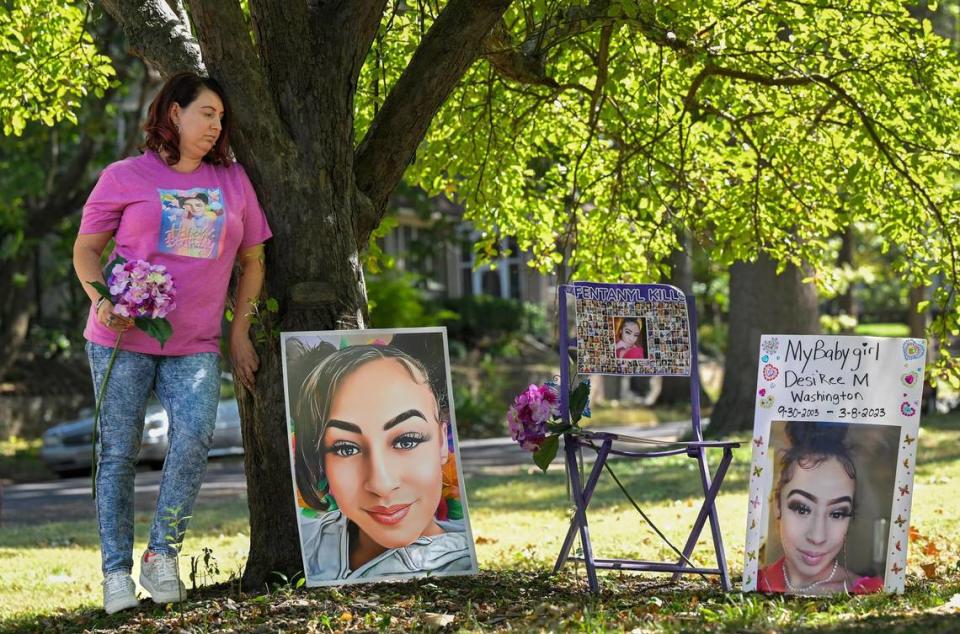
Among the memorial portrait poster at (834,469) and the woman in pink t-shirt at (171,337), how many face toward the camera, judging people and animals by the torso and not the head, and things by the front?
2

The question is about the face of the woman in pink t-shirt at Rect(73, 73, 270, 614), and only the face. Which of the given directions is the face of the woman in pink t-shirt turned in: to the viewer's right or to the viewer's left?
to the viewer's right

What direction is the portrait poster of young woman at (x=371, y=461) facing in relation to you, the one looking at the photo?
facing the viewer

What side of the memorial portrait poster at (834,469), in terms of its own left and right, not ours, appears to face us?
front

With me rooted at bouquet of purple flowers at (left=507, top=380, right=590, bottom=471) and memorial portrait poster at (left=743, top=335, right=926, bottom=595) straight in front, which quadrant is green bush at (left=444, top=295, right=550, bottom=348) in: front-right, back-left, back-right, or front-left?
back-left

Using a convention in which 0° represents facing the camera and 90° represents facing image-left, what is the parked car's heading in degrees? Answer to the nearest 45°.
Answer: approximately 45°

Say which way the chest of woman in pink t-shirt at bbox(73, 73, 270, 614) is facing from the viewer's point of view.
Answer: toward the camera

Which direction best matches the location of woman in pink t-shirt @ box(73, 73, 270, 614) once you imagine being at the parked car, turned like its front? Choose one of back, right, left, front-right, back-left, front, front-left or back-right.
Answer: front-left

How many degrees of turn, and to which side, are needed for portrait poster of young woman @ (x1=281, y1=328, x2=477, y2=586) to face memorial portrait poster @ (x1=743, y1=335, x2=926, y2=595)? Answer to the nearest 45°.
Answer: approximately 90° to its left

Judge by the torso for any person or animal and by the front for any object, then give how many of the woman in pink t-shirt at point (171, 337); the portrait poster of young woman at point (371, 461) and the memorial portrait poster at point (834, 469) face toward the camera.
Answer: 3

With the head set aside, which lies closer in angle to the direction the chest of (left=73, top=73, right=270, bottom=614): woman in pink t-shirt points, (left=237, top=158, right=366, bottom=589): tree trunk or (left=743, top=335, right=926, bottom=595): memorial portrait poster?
the memorial portrait poster

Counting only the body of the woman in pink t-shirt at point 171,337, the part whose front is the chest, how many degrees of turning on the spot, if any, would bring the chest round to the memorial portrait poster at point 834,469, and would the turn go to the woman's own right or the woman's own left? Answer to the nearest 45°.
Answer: approximately 90° to the woman's own left
